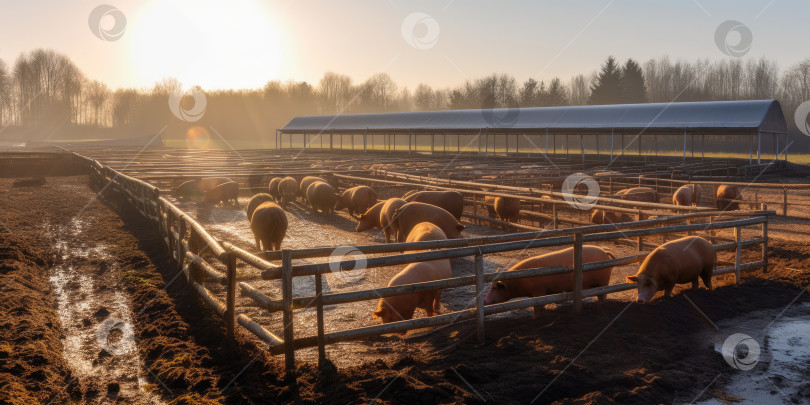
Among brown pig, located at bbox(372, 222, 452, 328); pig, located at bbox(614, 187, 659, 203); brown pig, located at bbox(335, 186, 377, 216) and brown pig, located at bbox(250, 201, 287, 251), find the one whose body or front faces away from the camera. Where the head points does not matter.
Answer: brown pig, located at bbox(250, 201, 287, 251)

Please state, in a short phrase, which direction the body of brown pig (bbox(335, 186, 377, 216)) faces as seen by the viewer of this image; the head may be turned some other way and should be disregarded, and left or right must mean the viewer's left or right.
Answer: facing to the left of the viewer

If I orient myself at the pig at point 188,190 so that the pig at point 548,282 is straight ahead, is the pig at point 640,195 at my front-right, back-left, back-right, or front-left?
front-left

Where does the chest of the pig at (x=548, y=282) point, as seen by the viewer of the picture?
to the viewer's left

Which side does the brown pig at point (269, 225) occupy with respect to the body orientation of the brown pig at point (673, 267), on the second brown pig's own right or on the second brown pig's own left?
on the second brown pig's own right

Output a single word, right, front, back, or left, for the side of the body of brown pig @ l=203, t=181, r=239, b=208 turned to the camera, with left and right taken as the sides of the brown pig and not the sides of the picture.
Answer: left

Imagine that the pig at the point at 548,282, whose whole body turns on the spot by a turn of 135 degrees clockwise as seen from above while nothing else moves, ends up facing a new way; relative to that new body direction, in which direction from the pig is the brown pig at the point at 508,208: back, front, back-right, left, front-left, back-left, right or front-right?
front-left

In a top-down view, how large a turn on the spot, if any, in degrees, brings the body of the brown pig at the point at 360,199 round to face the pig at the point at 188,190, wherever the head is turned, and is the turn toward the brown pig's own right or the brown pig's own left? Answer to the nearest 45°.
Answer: approximately 45° to the brown pig's own right

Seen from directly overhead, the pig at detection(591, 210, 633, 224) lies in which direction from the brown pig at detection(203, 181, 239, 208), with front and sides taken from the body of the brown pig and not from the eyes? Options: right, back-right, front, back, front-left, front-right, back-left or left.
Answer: back-left

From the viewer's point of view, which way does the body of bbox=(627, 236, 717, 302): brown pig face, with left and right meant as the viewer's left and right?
facing the viewer and to the left of the viewer
